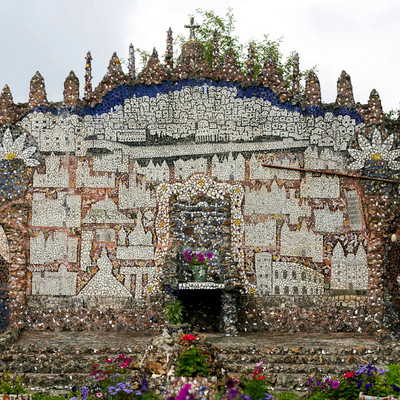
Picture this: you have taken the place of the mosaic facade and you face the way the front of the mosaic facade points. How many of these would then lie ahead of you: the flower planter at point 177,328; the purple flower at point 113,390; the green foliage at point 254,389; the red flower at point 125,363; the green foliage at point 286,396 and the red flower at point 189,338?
6

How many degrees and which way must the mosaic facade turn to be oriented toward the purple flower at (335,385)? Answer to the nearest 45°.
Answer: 0° — it already faces it

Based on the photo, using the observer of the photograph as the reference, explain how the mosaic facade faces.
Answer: facing the viewer

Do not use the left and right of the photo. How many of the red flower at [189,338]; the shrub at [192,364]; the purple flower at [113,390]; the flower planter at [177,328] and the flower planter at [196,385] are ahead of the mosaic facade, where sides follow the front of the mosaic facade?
5

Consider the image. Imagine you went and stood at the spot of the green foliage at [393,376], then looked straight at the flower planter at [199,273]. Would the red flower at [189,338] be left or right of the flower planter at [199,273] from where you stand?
left

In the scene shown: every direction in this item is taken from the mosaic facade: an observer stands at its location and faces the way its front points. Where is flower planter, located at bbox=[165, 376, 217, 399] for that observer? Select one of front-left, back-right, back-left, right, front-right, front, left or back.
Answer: front

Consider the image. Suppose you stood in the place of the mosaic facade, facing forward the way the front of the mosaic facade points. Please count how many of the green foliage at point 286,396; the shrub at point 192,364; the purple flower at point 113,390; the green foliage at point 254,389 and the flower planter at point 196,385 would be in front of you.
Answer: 5

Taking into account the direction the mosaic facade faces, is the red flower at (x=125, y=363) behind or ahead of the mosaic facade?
ahead

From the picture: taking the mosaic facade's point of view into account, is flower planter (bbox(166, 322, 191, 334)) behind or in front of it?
in front

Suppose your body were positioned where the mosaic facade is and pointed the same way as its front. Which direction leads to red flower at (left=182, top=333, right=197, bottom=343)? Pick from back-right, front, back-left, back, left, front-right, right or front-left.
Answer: front

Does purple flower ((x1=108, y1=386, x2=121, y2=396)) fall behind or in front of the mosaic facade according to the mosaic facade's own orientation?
in front

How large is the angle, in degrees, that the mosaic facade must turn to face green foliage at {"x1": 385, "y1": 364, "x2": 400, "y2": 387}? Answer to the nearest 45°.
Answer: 0° — it already faces it

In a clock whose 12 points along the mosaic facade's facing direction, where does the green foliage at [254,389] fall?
The green foliage is roughly at 12 o'clock from the mosaic facade.

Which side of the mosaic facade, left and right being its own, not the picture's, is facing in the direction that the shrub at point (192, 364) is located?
front
